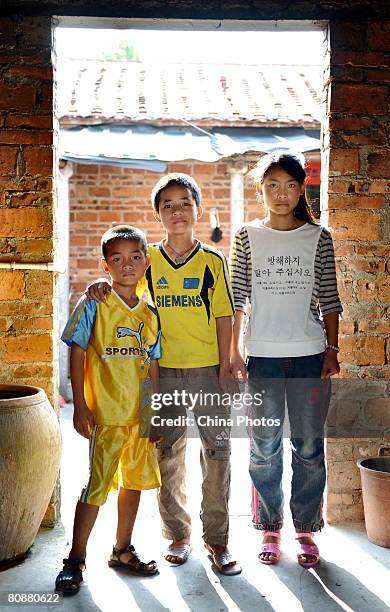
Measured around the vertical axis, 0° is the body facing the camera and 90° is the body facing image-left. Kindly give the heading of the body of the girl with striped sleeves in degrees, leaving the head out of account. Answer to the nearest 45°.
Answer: approximately 0°

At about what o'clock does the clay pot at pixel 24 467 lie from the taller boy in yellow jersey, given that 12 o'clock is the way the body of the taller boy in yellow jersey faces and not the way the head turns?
The clay pot is roughly at 3 o'clock from the taller boy in yellow jersey.

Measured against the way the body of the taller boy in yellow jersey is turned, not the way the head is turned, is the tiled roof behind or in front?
behind

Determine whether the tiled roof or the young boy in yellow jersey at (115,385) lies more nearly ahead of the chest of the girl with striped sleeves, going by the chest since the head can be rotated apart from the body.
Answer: the young boy in yellow jersey

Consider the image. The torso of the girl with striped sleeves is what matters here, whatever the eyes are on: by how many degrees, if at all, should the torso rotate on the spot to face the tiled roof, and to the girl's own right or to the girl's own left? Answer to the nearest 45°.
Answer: approximately 180°

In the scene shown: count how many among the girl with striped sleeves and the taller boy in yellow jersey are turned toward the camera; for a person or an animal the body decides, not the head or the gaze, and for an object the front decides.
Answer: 2
